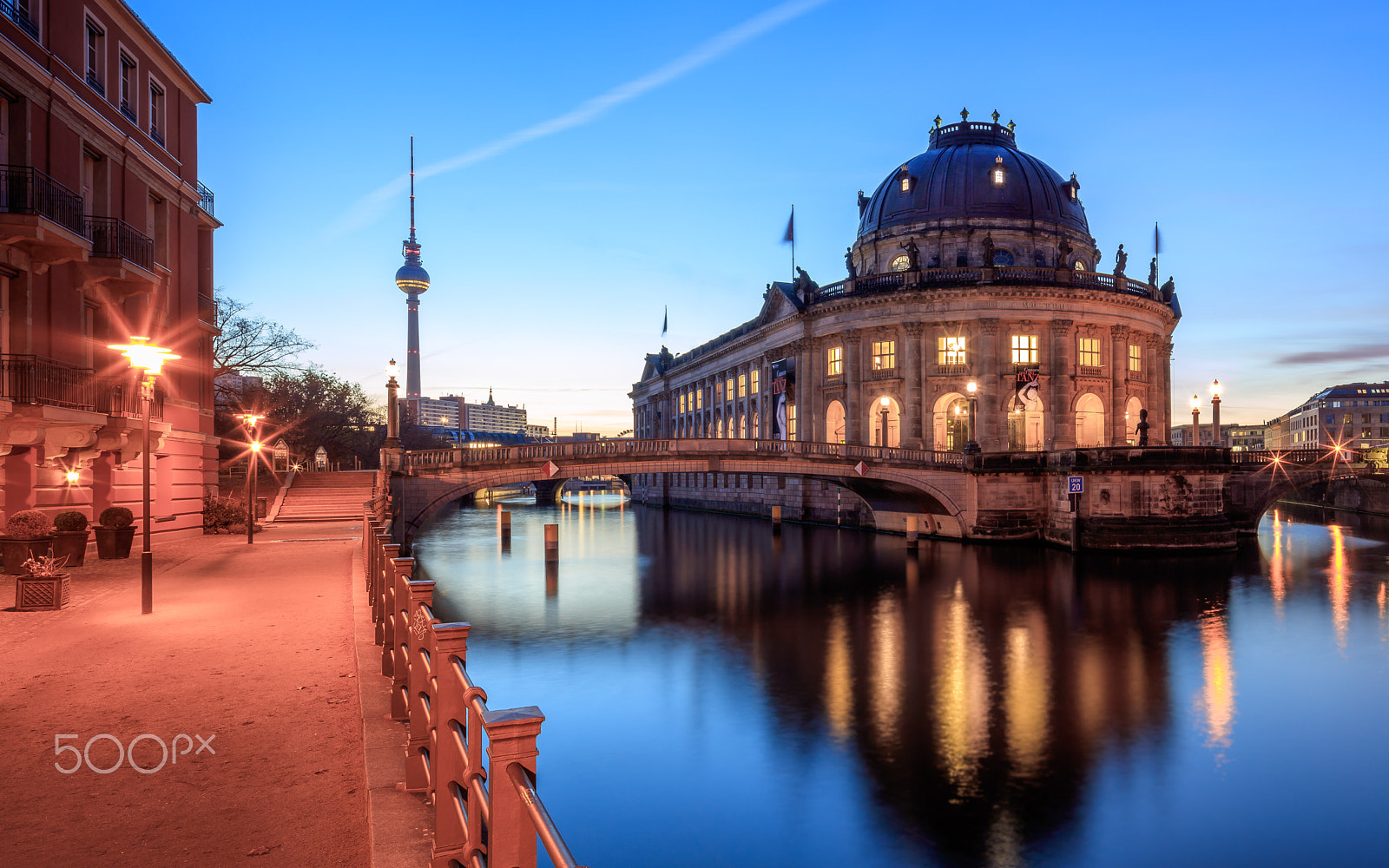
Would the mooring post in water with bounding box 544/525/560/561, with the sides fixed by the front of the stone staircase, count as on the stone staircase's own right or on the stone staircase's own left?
on the stone staircase's own left

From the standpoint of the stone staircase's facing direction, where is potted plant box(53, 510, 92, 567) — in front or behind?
in front

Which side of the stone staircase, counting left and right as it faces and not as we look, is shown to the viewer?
front

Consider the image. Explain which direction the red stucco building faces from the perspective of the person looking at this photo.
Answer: facing the viewer and to the right of the viewer

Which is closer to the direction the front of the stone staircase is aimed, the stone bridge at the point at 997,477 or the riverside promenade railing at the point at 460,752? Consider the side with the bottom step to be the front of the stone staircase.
the riverside promenade railing

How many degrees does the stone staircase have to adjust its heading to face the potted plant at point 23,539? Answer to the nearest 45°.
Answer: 0° — it already faces it

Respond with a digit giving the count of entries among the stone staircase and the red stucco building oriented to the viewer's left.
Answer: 0

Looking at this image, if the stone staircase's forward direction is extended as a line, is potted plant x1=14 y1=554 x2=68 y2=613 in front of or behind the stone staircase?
in front

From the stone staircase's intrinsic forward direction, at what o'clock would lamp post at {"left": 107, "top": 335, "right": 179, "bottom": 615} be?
The lamp post is roughly at 12 o'clock from the stone staircase.

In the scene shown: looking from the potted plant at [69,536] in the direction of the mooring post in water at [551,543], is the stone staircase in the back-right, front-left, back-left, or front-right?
front-left

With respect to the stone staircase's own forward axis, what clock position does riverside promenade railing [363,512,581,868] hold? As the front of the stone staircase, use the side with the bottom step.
The riverside promenade railing is roughly at 12 o'clock from the stone staircase.
